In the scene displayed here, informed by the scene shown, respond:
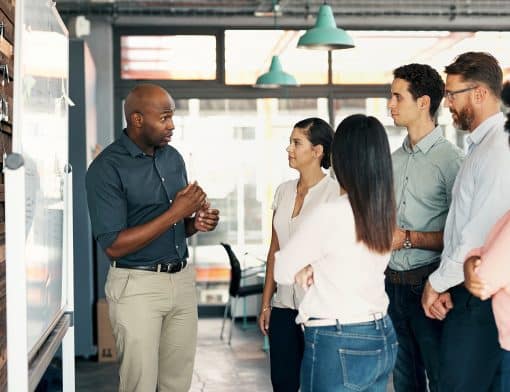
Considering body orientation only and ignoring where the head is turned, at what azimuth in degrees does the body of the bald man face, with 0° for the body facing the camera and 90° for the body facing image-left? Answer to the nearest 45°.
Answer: approximately 315°

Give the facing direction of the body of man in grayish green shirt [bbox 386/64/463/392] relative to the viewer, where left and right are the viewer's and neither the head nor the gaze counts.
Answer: facing the viewer and to the left of the viewer

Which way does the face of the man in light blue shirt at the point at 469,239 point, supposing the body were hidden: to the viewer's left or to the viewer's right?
to the viewer's left

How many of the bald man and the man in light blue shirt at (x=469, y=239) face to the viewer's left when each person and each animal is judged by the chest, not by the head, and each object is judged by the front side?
1

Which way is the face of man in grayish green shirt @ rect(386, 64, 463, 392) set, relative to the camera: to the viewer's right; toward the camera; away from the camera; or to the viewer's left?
to the viewer's left

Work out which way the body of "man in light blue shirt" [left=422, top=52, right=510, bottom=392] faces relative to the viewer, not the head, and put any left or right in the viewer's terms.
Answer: facing to the left of the viewer

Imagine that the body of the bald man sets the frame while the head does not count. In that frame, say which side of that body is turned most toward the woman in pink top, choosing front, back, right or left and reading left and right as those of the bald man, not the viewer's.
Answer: front

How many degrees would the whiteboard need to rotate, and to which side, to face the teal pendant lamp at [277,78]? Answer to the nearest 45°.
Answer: approximately 45° to its left

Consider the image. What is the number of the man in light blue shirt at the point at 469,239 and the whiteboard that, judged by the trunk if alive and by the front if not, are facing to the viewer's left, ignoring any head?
1

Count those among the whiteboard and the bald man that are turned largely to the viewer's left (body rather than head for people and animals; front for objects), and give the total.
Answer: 0

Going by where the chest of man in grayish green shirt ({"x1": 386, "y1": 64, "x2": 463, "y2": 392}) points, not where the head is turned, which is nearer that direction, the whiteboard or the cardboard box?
the whiteboard

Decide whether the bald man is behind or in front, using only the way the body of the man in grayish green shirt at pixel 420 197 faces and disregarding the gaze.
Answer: in front

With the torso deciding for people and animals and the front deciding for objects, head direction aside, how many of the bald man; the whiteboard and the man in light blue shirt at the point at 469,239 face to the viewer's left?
1

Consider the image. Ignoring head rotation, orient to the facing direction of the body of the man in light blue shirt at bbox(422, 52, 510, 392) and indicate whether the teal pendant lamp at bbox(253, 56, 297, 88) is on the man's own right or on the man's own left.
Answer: on the man's own right

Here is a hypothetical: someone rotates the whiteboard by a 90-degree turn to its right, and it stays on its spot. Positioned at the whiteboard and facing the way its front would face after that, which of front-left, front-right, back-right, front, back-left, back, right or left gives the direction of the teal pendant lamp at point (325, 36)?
back-left
